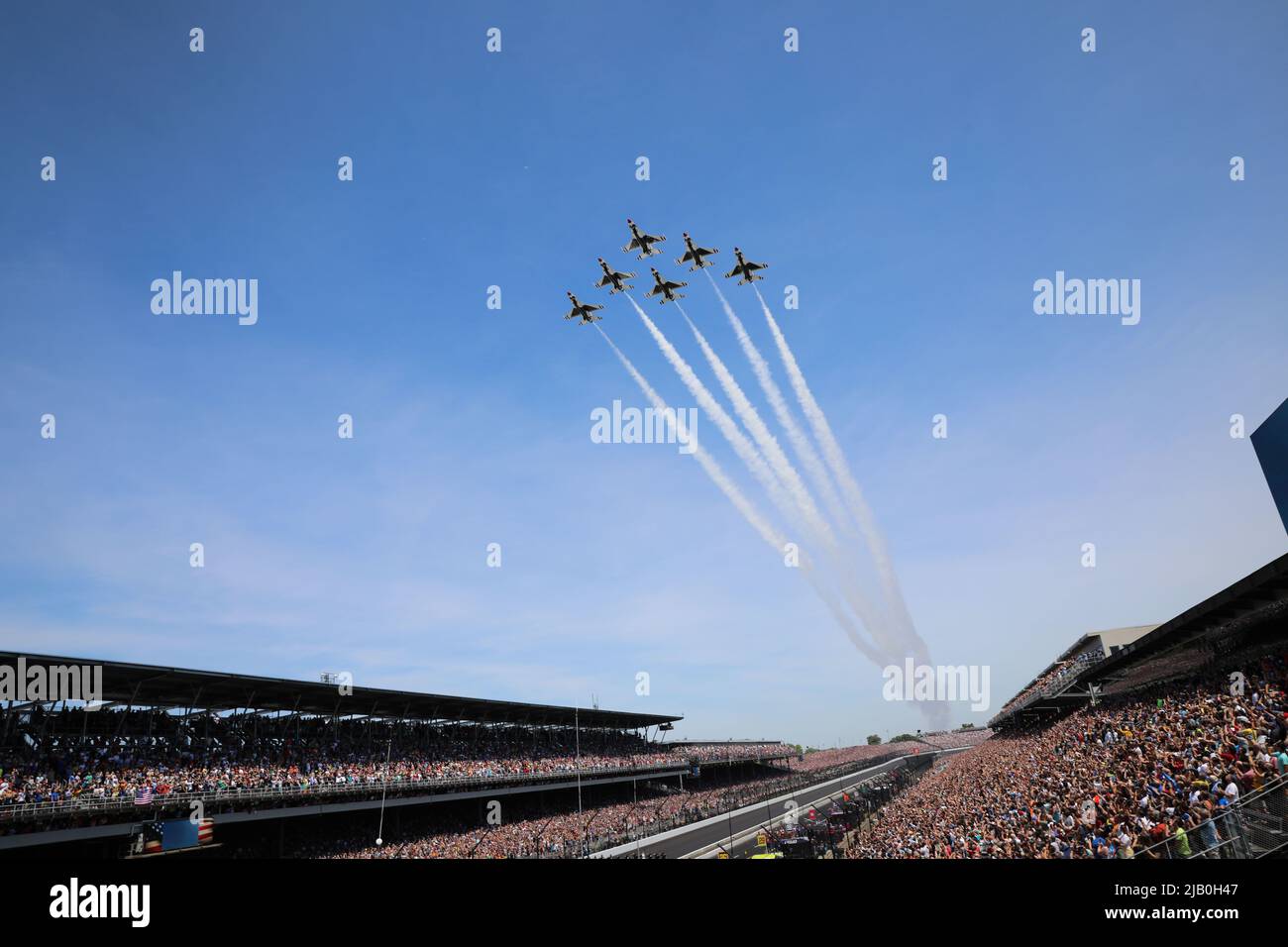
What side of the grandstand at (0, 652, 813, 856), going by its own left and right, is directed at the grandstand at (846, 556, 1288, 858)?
front

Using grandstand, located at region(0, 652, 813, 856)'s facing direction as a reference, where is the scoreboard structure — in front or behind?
in front

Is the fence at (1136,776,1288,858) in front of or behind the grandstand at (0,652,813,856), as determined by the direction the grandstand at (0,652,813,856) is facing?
in front
